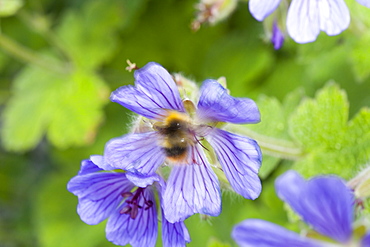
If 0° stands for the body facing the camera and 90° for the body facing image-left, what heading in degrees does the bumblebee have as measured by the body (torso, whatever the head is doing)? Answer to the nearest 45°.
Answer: approximately 180°

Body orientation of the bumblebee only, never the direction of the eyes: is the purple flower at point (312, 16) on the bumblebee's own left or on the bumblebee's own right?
on the bumblebee's own right
